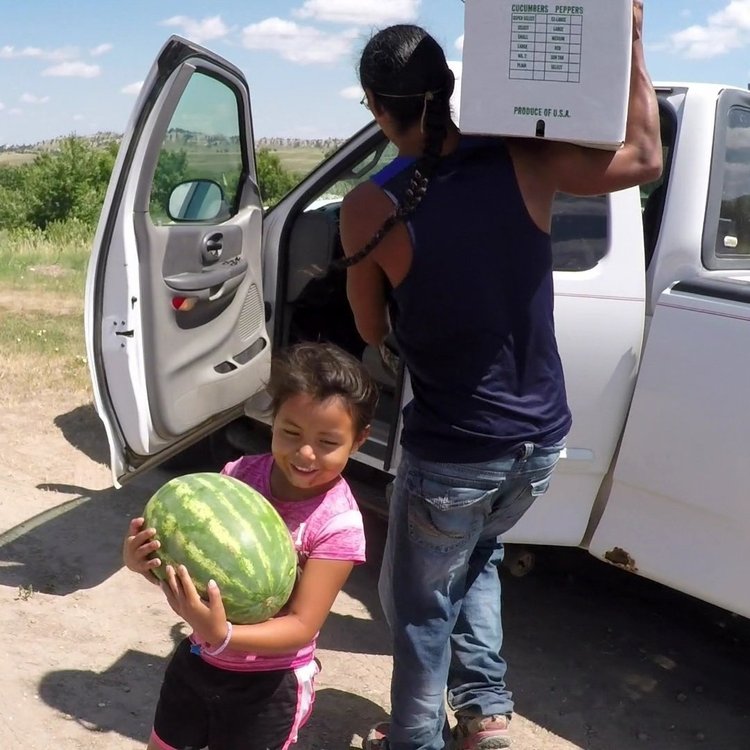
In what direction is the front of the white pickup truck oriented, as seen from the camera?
facing away from the viewer and to the left of the viewer

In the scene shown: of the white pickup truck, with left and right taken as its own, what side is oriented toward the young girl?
left

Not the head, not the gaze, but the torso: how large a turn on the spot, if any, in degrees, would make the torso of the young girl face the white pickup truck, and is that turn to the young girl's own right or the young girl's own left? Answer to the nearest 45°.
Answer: approximately 180°

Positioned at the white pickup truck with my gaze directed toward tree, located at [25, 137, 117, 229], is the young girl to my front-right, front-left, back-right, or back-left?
back-left

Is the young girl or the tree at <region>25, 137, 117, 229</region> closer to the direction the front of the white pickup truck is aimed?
the tree

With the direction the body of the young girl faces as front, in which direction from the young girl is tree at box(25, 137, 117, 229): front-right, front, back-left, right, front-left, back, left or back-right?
back-right

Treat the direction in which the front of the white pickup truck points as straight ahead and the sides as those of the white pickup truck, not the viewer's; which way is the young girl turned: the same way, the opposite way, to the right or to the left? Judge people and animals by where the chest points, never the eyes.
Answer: to the left

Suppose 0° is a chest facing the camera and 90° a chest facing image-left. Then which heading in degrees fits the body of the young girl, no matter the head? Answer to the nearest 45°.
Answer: approximately 45°
